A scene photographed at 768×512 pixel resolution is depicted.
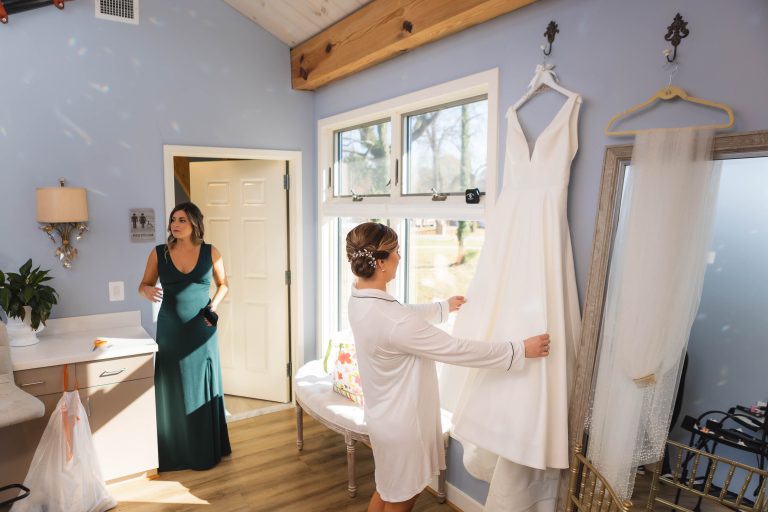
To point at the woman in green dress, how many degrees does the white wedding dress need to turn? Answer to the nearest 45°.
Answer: approximately 45° to its right

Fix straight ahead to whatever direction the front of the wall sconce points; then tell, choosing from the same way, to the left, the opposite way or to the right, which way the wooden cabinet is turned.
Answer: the same way

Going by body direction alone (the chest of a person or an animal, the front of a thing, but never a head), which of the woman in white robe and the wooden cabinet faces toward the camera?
the wooden cabinet

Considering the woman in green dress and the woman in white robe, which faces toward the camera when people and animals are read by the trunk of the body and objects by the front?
the woman in green dress

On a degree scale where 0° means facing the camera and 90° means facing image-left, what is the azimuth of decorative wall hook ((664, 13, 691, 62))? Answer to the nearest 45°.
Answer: approximately 45°

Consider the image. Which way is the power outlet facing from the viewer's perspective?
toward the camera

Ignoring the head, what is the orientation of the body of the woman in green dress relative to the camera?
toward the camera

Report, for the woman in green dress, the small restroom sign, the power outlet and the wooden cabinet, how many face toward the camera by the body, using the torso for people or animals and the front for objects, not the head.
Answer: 4

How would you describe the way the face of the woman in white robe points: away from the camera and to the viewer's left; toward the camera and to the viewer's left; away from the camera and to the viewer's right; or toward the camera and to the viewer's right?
away from the camera and to the viewer's right

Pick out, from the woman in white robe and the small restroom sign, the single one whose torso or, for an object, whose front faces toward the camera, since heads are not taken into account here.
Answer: the small restroom sign

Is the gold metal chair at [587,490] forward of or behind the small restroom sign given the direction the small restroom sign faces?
forward

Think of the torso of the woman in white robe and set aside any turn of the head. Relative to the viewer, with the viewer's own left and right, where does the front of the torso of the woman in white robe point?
facing away from the viewer and to the right of the viewer

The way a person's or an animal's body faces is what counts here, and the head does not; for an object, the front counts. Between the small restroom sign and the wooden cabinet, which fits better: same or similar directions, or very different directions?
same or similar directions

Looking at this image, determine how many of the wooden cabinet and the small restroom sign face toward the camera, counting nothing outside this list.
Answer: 2

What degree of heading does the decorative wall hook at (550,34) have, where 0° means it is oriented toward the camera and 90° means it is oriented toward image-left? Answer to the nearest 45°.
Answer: approximately 45°

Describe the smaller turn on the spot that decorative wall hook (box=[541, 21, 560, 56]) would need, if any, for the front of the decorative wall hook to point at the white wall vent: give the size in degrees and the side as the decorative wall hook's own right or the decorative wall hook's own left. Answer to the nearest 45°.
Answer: approximately 45° to the decorative wall hook's own right

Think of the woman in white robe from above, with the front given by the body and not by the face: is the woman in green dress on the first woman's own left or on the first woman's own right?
on the first woman's own left
